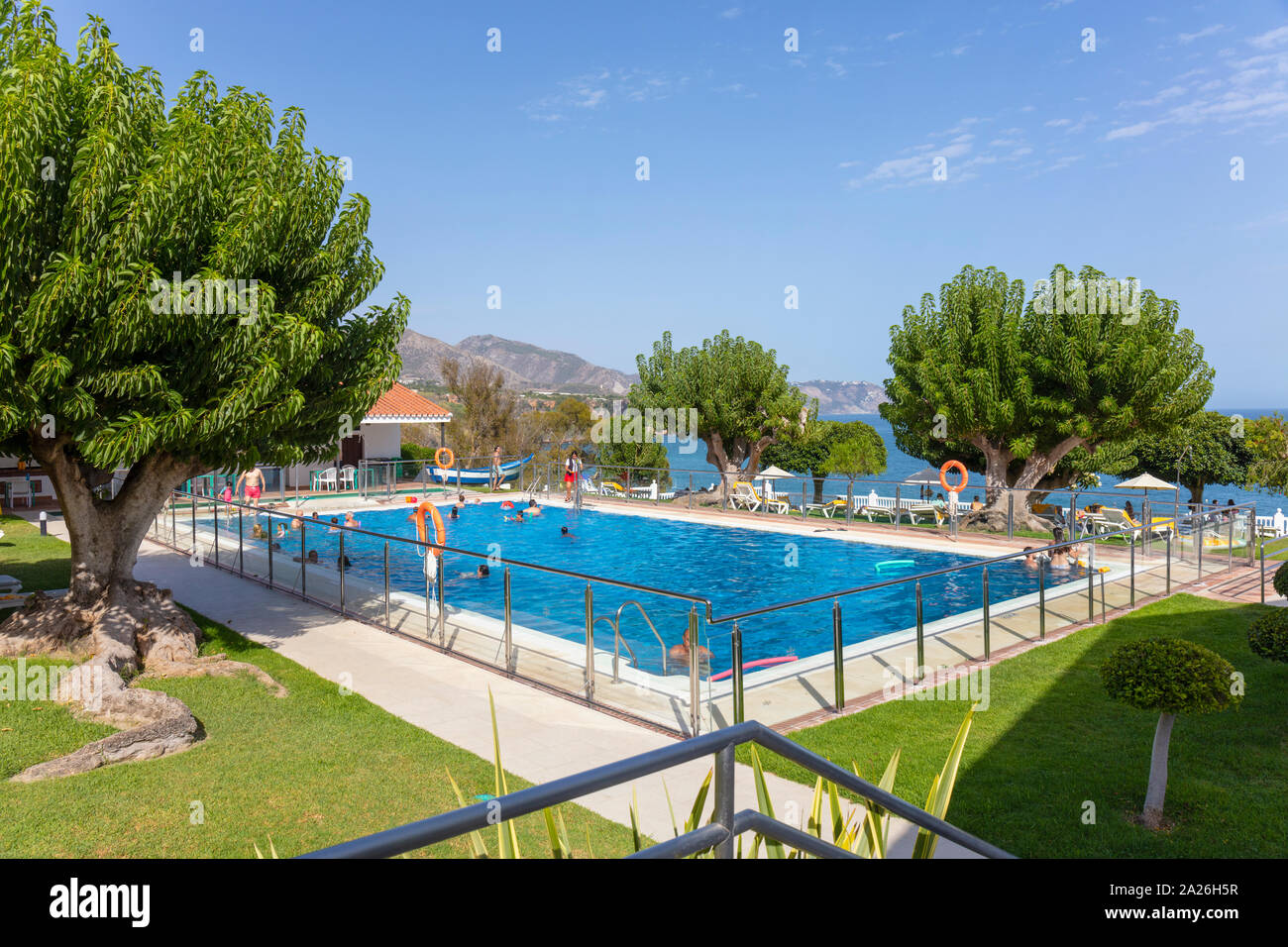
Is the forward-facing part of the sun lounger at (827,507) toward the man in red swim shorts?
yes

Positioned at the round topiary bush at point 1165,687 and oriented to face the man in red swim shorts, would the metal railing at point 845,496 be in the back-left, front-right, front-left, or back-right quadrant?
front-right

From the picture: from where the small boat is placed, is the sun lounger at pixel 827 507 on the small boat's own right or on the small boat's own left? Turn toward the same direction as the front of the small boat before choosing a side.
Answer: on the small boat's own right

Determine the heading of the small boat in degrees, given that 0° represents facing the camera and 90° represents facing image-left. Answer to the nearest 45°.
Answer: approximately 270°

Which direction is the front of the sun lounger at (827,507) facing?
to the viewer's left

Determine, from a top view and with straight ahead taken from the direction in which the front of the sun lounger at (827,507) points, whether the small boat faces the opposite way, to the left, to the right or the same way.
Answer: the opposite way

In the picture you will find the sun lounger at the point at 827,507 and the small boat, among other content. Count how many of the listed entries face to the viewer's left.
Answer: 1

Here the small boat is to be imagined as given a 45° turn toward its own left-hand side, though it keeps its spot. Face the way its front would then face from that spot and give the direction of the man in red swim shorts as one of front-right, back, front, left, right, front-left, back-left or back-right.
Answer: back

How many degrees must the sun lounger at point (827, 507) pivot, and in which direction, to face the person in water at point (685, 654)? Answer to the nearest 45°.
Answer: approximately 90° to its left

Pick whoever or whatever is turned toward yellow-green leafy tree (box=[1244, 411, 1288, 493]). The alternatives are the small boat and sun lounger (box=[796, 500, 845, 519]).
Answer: the small boat

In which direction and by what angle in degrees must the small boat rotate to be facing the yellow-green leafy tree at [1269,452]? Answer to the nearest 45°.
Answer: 0° — it already faces it
